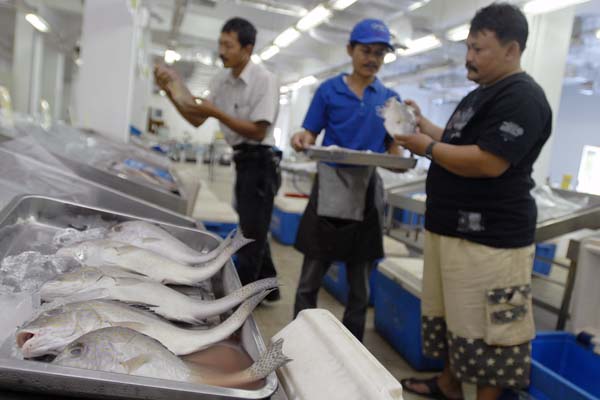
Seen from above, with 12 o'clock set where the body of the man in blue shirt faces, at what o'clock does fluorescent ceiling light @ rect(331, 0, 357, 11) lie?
The fluorescent ceiling light is roughly at 6 o'clock from the man in blue shirt.

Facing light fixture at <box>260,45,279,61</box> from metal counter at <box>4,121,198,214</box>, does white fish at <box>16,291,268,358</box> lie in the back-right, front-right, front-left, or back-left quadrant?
back-right

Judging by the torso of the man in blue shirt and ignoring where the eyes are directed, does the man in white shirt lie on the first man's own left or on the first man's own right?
on the first man's own right

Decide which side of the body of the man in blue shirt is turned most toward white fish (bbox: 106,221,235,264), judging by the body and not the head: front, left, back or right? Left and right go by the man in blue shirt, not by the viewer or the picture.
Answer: front

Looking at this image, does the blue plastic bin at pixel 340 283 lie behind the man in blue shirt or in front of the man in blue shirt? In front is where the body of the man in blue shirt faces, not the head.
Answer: behind

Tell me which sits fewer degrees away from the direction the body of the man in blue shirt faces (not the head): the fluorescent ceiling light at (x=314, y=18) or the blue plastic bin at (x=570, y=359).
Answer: the blue plastic bin

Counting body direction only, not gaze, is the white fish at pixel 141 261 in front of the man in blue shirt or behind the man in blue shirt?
in front

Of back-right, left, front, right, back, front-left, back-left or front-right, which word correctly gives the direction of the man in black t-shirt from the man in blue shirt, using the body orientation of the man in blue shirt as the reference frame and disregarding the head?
front-left

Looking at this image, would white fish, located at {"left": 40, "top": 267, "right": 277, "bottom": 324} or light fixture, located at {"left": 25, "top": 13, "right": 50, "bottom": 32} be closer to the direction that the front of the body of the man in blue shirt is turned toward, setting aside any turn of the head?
the white fish

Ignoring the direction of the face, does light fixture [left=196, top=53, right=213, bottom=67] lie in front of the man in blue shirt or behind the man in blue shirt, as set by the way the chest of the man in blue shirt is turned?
behind

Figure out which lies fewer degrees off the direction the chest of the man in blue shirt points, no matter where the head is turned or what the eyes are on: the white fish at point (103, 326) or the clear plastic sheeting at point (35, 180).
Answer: the white fish

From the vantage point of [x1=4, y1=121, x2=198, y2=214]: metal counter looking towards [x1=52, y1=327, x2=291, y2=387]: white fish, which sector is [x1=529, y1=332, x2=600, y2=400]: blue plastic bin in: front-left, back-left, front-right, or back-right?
front-left

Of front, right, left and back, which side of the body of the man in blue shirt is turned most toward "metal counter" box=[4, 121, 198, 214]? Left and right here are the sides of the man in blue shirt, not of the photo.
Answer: right

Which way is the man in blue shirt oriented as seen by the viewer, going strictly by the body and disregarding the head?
toward the camera

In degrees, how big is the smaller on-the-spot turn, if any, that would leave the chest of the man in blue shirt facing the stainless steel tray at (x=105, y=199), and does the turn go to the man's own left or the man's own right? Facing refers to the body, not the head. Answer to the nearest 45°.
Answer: approximately 45° to the man's own right

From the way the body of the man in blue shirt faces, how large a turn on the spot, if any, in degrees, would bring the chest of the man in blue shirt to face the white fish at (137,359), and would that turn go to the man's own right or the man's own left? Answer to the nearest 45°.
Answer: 0° — they already face it
